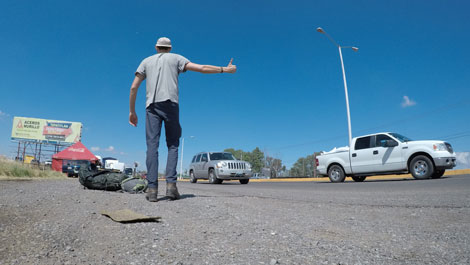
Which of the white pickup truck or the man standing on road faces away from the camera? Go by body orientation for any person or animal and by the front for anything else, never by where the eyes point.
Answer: the man standing on road

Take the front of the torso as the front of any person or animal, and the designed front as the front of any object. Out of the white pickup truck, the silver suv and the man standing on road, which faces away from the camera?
the man standing on road

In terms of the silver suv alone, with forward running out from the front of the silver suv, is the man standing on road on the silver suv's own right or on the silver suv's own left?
on the silver suv's own right

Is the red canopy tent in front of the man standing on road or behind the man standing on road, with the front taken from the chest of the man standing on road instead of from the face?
in front

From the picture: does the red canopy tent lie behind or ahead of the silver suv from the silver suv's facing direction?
behind

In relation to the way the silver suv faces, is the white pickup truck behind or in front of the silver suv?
in front

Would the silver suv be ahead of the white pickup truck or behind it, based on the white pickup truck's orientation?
behind

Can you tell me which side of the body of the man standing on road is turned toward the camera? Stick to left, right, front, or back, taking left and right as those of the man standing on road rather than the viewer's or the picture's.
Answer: back

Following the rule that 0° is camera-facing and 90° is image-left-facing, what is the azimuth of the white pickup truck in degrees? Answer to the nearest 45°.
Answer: approximately 315°

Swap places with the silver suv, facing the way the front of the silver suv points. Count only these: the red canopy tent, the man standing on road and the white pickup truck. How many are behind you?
1

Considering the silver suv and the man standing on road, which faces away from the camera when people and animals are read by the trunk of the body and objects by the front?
the man standing on road

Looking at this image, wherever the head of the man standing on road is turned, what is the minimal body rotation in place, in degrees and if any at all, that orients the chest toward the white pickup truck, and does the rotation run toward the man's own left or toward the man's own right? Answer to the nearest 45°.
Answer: approximately 45° to the man's own right

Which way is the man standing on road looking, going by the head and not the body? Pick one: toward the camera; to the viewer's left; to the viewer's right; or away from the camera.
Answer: away from the camera

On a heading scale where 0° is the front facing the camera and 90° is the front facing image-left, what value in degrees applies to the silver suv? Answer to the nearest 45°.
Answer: approximately 315°
